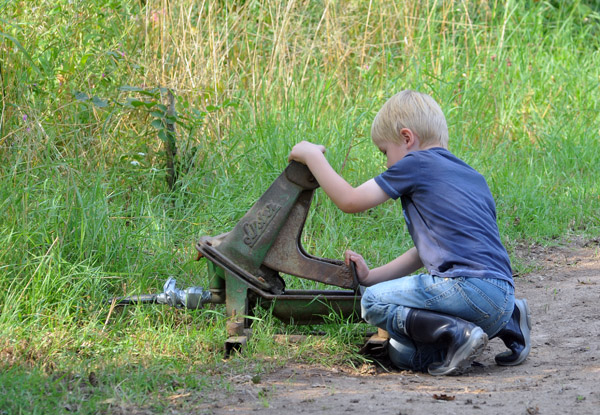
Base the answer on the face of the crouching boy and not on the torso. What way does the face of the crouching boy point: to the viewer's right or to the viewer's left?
to the viewer's left

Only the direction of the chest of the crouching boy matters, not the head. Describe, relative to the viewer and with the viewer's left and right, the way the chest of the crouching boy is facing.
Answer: facing away from the viewer and to the left of the viewer
